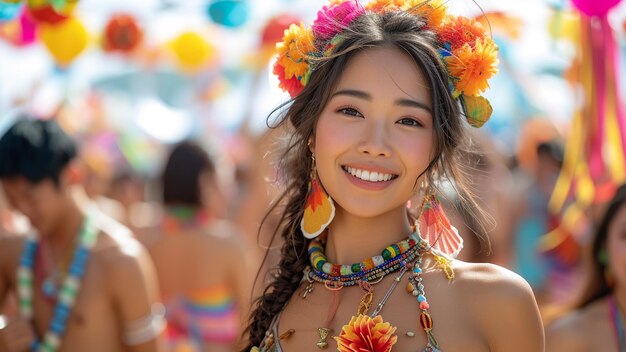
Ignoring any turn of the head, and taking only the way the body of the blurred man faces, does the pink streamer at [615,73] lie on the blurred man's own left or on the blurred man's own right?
on the blurred man's own left

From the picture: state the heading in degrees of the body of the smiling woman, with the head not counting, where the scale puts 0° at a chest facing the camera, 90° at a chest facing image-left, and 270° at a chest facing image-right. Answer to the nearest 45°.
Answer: approximately 0°

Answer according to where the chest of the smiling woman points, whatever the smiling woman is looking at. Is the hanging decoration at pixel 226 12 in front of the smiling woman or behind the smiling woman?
behind

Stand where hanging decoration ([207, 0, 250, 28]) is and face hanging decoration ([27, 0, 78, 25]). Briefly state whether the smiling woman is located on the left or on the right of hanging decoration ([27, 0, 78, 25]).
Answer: left

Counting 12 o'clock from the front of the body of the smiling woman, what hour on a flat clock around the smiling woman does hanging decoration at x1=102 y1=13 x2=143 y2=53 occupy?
The hanging decoration is roughly at 5 o'clock from the smiling woman.

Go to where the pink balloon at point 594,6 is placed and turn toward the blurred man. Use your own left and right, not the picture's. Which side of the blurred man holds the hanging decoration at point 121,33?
right

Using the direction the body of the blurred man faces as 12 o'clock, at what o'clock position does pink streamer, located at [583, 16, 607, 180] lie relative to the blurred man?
The pink streamer is roughly at 8 o'clock from the blurred man.
